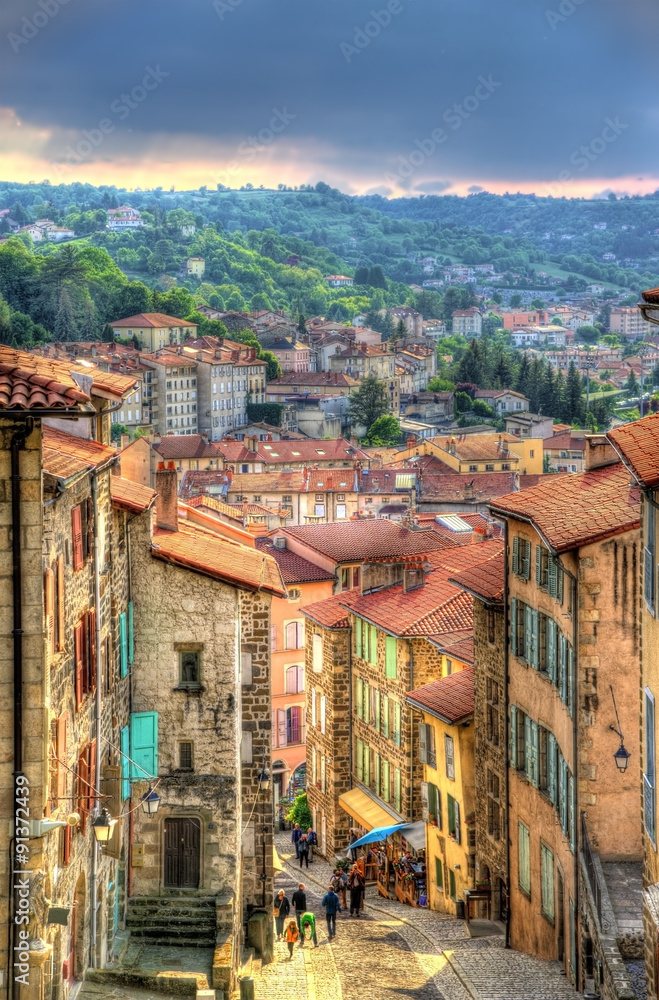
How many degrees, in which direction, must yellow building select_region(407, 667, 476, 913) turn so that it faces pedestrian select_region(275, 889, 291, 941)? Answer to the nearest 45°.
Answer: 0° — it already faces them

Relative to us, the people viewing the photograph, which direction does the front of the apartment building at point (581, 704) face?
facing the viewer and to the left of the viewer

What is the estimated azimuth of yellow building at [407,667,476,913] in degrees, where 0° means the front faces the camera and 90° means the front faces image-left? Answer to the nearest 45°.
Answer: approximately 45°

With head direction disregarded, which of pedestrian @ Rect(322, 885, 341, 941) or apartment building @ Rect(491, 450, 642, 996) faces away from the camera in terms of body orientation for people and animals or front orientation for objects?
the pedestrian

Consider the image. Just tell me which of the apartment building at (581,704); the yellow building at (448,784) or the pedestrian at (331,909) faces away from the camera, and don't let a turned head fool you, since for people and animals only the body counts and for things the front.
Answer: the pedestrian

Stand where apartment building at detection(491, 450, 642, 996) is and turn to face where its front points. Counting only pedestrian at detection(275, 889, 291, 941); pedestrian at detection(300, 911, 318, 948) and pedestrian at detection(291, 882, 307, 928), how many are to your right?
3

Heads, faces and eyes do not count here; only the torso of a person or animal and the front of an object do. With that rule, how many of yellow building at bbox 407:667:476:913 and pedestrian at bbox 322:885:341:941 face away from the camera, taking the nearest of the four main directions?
1

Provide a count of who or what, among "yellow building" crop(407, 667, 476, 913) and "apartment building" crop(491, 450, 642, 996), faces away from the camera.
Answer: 0

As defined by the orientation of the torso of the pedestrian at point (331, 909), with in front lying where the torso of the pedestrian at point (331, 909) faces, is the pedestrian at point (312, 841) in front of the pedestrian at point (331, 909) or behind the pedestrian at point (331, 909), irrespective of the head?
in front

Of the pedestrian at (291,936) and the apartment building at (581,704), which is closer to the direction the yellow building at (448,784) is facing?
the pedestrian

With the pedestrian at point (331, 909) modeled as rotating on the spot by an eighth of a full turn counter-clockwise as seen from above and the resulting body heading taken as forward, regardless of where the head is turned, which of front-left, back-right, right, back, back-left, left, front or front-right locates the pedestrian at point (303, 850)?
front-right

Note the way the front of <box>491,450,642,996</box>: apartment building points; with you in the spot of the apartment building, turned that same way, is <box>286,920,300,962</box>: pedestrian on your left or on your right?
on your right

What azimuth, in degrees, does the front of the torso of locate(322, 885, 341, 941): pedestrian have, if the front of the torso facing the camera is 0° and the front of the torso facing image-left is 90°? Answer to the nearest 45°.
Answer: approximately 180°

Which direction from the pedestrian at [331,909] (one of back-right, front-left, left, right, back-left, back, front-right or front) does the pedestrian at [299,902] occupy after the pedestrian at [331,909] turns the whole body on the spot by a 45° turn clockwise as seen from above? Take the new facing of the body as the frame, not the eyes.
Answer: left

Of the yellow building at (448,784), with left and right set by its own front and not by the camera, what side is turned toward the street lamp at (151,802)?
front
